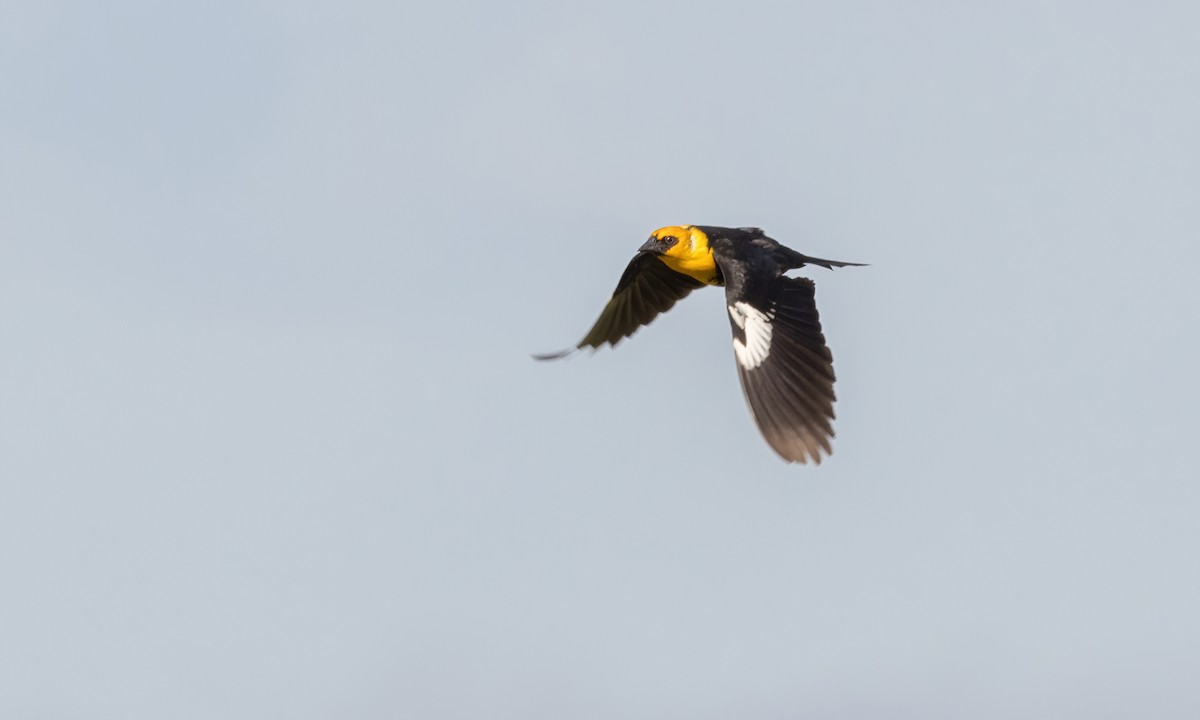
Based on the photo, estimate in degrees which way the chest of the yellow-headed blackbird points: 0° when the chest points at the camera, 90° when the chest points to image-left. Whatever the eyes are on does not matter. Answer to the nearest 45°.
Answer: approximately 45°
